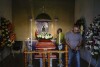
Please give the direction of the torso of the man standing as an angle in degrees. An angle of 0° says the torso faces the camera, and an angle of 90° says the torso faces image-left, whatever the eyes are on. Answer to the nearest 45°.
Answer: approximately 0°
